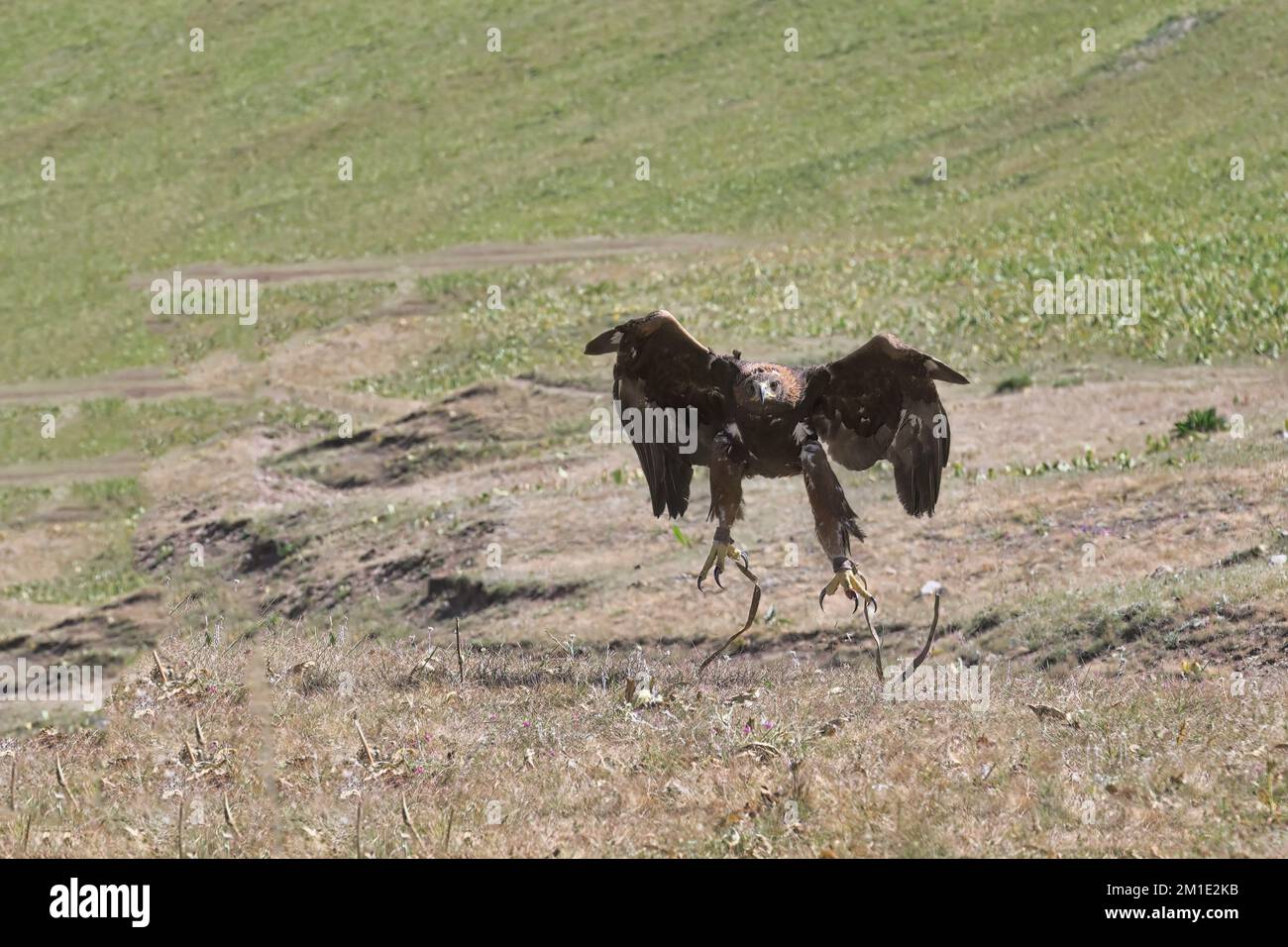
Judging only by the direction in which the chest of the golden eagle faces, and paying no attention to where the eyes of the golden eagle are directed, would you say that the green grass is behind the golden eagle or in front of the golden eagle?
behind

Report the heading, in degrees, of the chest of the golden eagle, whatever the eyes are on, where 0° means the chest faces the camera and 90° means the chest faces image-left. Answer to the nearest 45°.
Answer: approximately 0°
